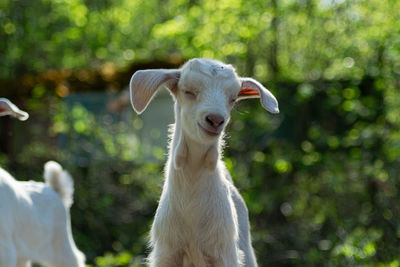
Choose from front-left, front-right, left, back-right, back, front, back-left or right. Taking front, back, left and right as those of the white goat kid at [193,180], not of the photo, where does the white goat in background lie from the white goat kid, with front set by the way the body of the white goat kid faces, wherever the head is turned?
back-right

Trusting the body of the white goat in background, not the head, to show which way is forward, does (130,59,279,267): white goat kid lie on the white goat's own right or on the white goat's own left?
on the white goat's own left

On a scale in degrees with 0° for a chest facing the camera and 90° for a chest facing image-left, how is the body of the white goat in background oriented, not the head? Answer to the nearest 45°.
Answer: approximately 90°

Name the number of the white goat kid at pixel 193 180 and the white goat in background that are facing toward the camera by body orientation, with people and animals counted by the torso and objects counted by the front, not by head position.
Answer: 1

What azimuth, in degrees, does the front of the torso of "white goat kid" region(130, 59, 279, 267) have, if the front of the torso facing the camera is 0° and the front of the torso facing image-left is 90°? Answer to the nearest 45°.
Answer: approximately 0°

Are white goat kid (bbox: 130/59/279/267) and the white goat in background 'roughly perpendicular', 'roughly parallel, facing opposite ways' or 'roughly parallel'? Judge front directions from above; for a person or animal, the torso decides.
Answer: roughly perpendicular
